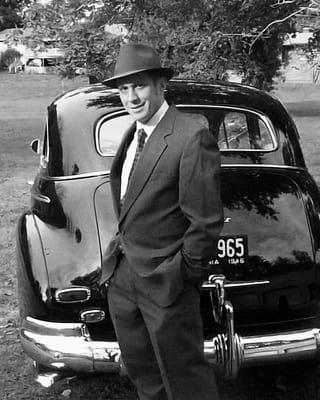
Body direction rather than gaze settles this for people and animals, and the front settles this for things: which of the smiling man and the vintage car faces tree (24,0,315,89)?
the vintage car

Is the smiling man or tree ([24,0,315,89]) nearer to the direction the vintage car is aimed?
the tree

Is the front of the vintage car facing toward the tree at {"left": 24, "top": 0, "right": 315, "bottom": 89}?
yes

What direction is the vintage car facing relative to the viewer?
away from the camera

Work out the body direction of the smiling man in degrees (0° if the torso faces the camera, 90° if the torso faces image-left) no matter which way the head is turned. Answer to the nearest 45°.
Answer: approximately 45°

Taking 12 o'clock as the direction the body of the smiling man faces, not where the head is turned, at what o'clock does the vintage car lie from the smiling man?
The vintage car is roughly at 5 o'clock from the smiling man.

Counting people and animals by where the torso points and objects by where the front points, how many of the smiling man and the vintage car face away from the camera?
1

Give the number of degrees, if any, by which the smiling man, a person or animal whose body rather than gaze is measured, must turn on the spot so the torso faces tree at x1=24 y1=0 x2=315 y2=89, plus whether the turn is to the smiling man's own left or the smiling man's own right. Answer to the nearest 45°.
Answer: approximately 135° to the smiling man's own right

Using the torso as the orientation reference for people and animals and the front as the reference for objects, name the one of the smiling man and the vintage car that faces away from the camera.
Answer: the vintage car

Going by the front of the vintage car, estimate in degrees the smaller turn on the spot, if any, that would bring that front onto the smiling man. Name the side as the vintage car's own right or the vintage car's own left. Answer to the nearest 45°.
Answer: approximately 180°
